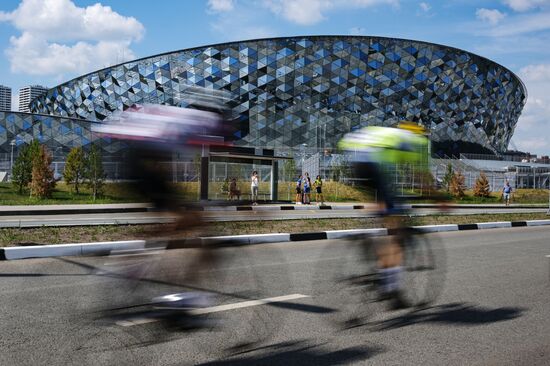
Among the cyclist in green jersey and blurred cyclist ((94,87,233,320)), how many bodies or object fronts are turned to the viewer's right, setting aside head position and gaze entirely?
2

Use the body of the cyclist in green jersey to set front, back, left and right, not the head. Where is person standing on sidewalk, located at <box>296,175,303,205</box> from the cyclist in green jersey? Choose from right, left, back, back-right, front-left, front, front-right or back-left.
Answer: left

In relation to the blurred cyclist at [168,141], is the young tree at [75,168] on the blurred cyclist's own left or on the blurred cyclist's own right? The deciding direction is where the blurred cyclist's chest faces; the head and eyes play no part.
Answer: on the blurred cyclist's own left

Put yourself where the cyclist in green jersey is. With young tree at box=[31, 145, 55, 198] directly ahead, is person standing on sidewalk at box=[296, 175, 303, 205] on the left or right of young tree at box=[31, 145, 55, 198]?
right

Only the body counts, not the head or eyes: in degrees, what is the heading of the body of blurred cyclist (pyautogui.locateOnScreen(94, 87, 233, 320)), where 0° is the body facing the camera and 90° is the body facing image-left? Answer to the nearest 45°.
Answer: approximately 270°

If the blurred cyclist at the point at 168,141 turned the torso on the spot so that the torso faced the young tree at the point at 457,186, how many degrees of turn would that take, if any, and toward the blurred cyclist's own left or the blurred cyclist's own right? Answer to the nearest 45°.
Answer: approximately 45° to the blurred cyclist's own left

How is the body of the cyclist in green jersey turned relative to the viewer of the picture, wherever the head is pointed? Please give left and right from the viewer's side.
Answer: facing to the right of the viewer

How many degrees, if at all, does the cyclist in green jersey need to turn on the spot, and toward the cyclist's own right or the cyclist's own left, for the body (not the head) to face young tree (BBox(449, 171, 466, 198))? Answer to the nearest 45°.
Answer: approximately 90° to the cyclist's own left

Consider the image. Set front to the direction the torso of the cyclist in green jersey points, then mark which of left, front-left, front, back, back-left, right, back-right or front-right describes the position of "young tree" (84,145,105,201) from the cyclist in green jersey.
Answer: back-left

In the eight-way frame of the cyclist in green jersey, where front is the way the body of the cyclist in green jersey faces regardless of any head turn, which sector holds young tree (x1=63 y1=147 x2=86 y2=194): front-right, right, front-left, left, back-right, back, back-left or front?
back-left
